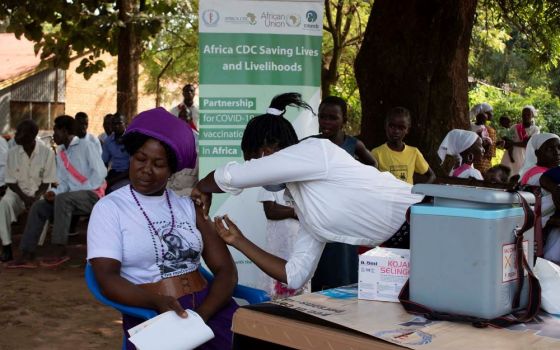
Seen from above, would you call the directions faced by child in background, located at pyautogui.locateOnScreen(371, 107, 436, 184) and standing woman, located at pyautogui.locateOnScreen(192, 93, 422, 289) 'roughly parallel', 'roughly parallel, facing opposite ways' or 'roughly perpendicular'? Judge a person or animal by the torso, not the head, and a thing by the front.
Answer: roughly perpendicular

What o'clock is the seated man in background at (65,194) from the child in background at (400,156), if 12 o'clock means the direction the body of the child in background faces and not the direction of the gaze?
The seated man in background is roughly at 4 o'clock from the child in background.

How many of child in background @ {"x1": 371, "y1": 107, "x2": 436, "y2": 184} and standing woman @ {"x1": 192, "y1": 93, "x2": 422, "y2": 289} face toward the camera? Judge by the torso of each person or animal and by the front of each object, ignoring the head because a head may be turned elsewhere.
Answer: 1

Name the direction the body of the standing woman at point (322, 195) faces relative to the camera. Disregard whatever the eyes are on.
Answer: to the viewer's left

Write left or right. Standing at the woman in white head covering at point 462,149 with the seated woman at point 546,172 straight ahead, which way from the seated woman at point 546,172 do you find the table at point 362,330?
right

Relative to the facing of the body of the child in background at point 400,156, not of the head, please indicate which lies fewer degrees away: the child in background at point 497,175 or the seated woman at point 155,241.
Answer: the seated woman

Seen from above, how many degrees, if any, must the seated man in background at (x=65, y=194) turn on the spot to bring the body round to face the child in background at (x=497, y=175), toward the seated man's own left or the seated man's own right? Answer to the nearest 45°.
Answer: approximately 90° to the seated man's own left

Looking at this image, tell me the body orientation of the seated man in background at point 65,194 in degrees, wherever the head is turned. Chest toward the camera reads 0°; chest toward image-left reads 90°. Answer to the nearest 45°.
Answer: approximately 45°

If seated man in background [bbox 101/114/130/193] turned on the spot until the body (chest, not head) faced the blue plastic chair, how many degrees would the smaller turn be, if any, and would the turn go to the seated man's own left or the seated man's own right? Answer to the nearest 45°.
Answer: approximately 45° to the seated man's own right
